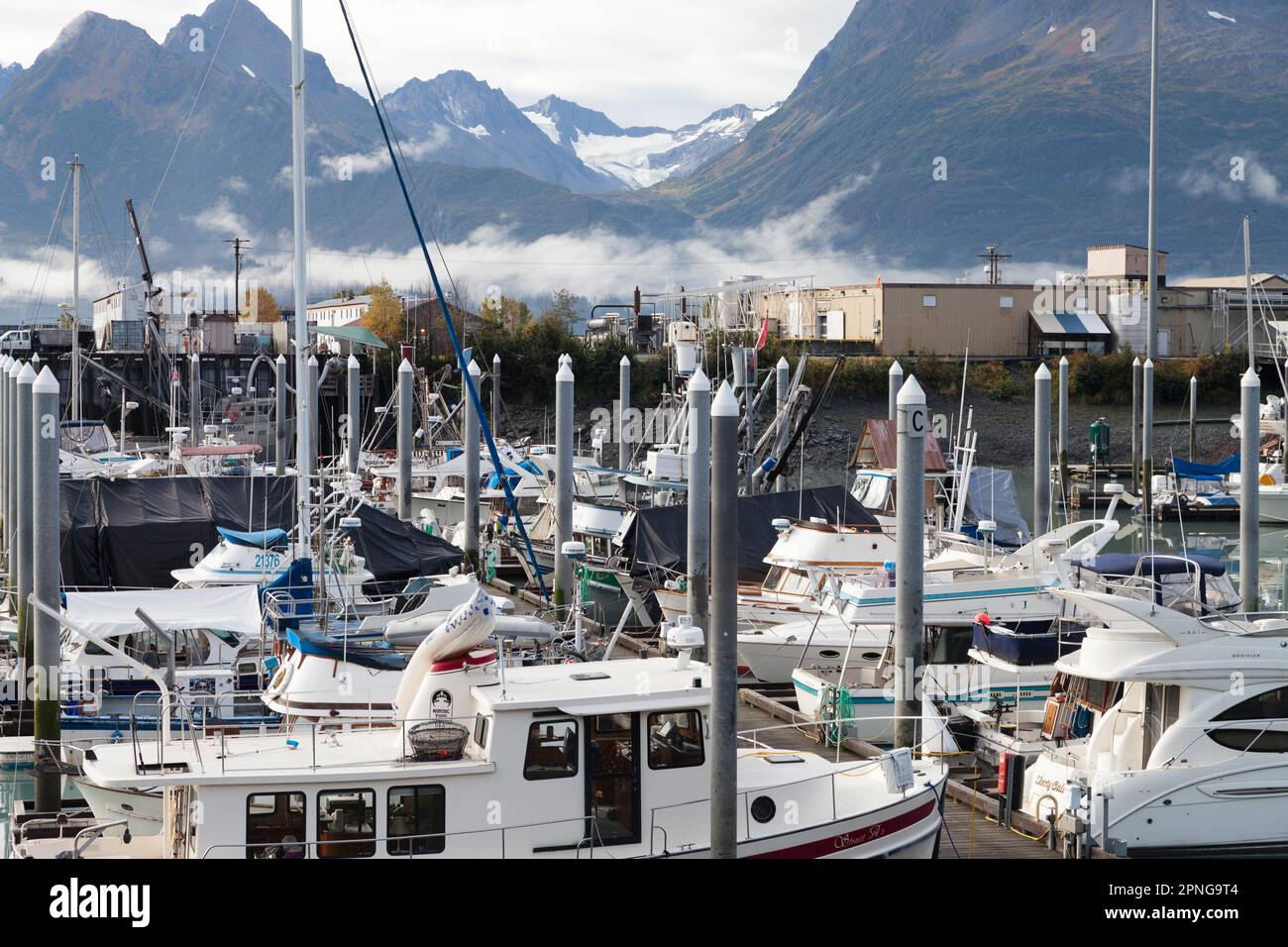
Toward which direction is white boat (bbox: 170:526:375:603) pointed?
to the viewer's left

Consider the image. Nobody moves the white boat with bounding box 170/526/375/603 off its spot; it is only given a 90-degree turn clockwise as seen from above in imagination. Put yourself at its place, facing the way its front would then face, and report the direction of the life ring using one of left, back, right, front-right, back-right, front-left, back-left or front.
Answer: back

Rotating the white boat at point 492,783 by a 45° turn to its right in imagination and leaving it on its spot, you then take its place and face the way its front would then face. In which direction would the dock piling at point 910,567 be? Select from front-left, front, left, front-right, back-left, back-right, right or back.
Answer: left

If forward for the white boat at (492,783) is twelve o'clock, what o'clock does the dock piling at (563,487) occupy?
The dock piling is roughly at 9 o'clock from the white boat.

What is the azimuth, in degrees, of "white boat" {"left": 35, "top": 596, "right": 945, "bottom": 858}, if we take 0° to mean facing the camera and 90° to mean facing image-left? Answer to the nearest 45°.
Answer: approximately 270°

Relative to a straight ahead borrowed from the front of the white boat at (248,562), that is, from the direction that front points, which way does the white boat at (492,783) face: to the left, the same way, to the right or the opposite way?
the opposite way

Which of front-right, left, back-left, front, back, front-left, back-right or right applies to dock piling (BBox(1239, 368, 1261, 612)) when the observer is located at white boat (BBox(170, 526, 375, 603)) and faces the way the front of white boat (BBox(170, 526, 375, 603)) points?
back

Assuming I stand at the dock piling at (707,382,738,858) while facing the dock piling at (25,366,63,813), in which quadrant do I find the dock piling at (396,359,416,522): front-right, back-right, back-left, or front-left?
front-right

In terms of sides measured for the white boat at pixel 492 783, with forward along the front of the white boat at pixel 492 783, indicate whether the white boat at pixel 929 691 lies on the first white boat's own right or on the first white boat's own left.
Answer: on the first white boat's own left

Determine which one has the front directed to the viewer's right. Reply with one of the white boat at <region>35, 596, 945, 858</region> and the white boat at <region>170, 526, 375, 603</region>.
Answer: the white boat at <region>35, 596, 945, 858</region>
